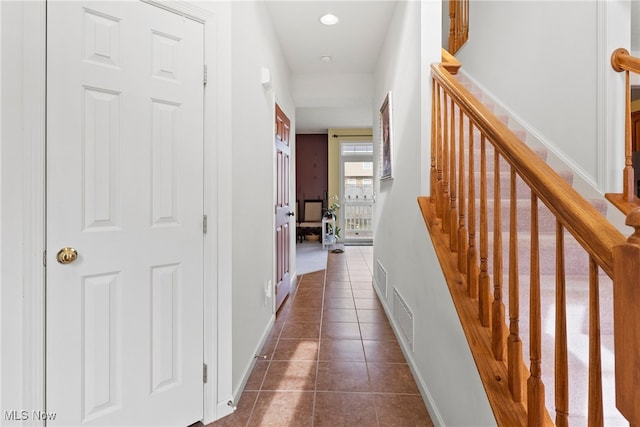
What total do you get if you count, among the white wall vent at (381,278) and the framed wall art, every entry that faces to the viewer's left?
2

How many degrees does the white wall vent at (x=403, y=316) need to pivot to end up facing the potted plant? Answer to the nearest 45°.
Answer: approximately 90° to its right

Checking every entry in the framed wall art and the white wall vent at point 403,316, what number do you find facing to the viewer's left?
2

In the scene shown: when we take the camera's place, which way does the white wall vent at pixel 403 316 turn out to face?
facing to the left of the viewer

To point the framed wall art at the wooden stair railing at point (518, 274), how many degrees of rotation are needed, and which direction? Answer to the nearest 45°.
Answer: approximately 90° to its left

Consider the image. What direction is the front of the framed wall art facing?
to the viewer's left

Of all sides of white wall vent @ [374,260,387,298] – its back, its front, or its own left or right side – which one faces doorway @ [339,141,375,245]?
right

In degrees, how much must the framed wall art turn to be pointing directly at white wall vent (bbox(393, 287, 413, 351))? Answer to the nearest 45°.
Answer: approximately 90° to its left

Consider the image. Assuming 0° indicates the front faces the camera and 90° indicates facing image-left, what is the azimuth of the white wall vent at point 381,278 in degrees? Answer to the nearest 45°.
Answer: approximately 90°
